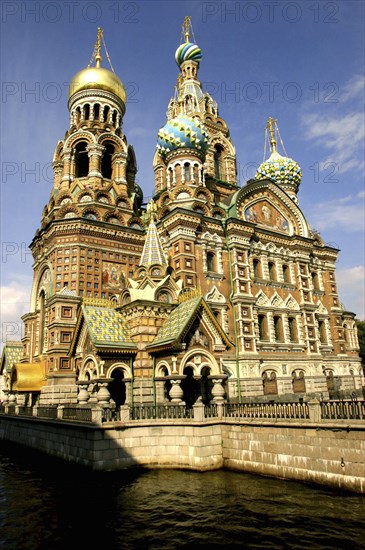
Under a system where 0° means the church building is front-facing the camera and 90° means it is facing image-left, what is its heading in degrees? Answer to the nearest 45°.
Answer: approximately 45°
